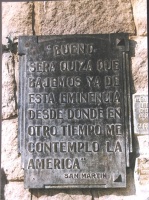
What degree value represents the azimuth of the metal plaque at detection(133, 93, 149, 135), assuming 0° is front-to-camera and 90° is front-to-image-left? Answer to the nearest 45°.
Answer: approximately 0°

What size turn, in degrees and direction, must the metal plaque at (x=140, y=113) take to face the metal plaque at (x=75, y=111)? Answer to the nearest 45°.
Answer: approximately 90° to its right

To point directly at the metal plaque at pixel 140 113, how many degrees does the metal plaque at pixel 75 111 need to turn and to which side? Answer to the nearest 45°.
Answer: approximately 90° to its left

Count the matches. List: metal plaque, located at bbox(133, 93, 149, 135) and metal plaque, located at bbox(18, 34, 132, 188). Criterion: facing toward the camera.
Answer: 2

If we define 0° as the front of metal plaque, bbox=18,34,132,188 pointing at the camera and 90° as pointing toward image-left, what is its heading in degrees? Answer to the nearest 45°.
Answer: approximately 0°
